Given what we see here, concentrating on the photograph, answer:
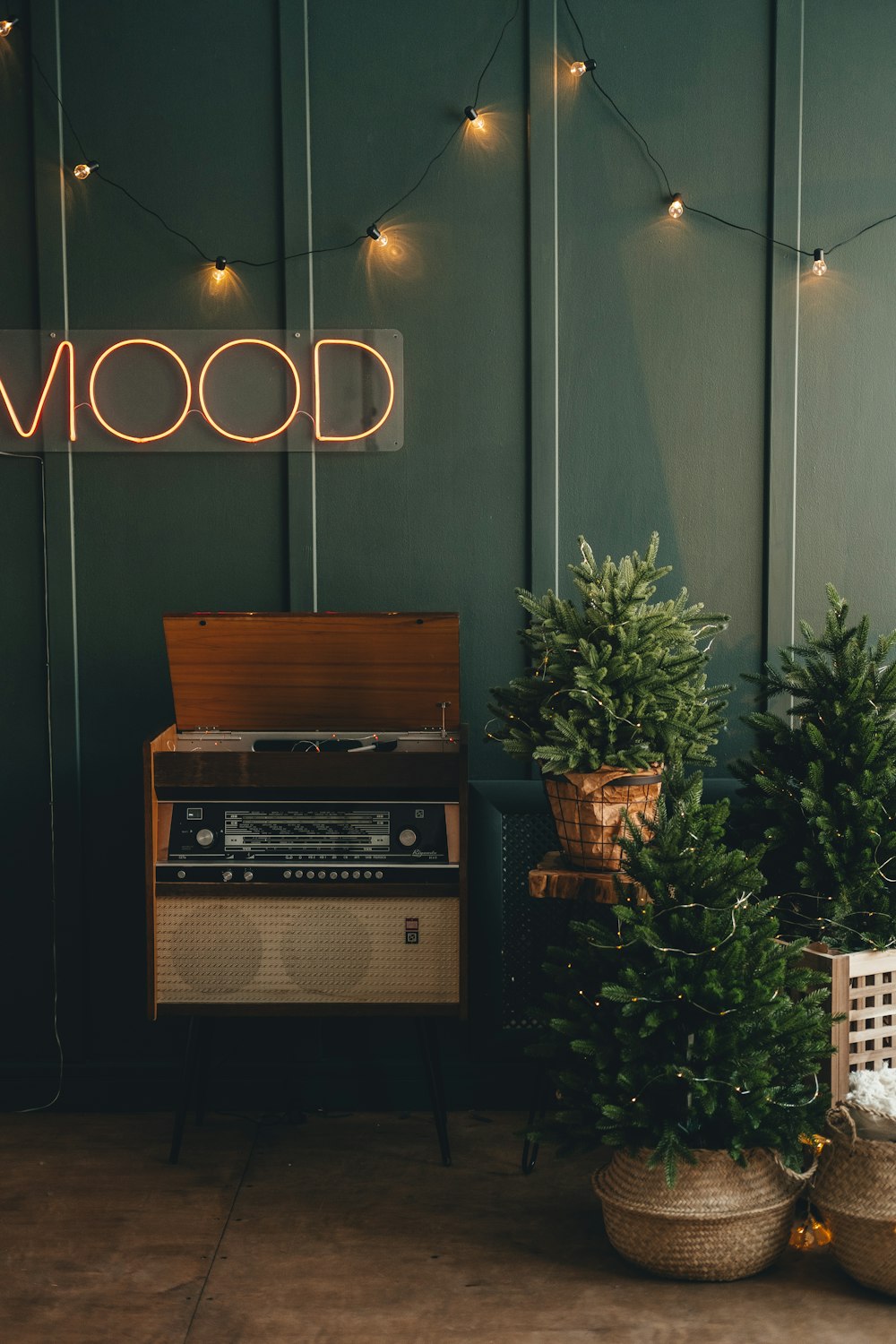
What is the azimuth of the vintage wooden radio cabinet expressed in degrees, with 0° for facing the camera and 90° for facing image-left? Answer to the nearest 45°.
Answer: approximately 0°

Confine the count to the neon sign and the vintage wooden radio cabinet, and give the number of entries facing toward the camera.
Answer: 2

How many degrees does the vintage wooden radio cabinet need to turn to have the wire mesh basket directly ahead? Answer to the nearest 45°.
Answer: approximately 90° to its left

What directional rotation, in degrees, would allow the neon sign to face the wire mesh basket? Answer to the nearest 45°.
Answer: approximately 45° to its left

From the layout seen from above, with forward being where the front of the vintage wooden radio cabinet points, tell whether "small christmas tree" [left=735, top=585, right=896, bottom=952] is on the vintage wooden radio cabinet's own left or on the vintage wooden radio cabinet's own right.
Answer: on the vintage wooden radio cabinet's own left

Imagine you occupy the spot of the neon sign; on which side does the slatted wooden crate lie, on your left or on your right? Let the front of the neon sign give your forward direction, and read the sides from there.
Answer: on your left
